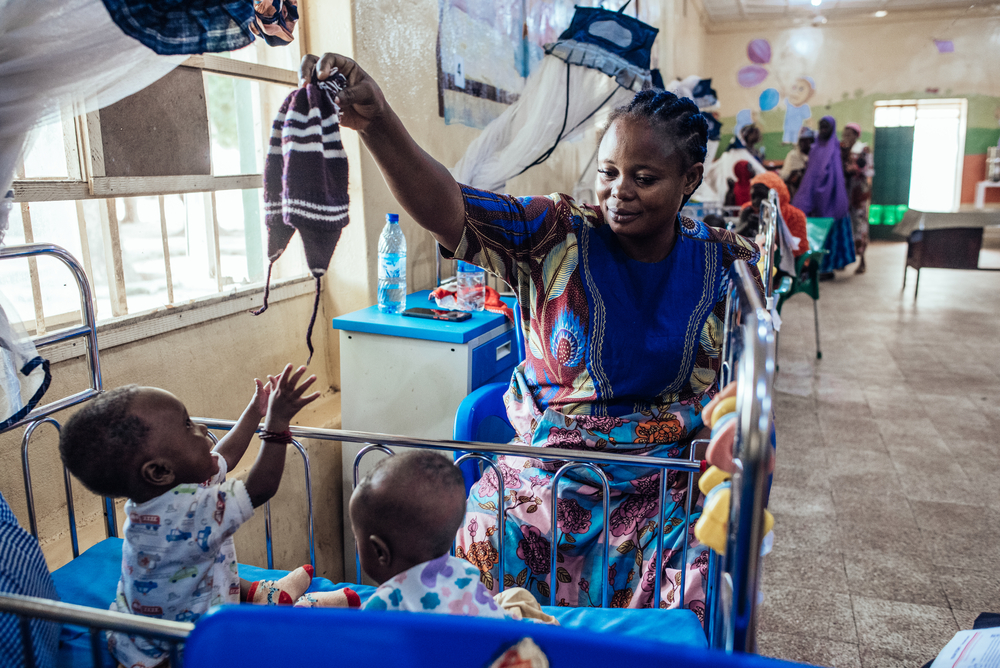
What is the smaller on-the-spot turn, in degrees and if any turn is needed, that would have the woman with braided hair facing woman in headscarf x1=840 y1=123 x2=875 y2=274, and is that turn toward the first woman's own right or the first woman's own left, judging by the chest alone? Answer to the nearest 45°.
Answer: approximately 135° to the first woman's own left

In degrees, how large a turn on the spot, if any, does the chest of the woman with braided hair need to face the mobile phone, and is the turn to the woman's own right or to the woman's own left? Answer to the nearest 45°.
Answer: approximately 135° to the woman's own right

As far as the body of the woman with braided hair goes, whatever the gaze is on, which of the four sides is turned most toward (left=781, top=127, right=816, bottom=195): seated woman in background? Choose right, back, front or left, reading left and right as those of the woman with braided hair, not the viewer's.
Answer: back

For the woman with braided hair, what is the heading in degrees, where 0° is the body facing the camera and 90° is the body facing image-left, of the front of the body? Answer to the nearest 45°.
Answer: approximately 0°

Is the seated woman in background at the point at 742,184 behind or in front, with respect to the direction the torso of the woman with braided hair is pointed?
behind

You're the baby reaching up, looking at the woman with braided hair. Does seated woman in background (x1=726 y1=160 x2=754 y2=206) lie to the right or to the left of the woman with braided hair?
left

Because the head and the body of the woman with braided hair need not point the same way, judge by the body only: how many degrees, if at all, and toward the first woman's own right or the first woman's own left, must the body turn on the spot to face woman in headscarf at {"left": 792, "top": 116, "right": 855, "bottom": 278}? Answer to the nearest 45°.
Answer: approximately 135° to the first woman's own left

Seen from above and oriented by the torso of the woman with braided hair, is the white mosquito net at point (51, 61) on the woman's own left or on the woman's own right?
on the woman's own right

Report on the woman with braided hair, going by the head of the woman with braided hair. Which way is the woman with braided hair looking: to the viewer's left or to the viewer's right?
to the viewer's left
